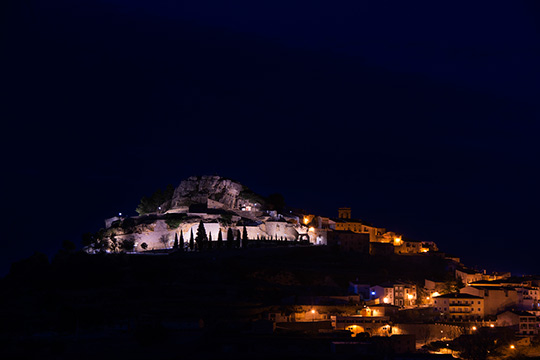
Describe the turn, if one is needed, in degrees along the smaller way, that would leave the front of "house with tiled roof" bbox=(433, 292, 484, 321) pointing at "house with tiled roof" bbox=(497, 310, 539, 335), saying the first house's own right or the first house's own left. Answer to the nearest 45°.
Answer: approximately 90° to the first house's own left

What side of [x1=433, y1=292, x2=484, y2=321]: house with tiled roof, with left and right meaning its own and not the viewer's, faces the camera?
front
